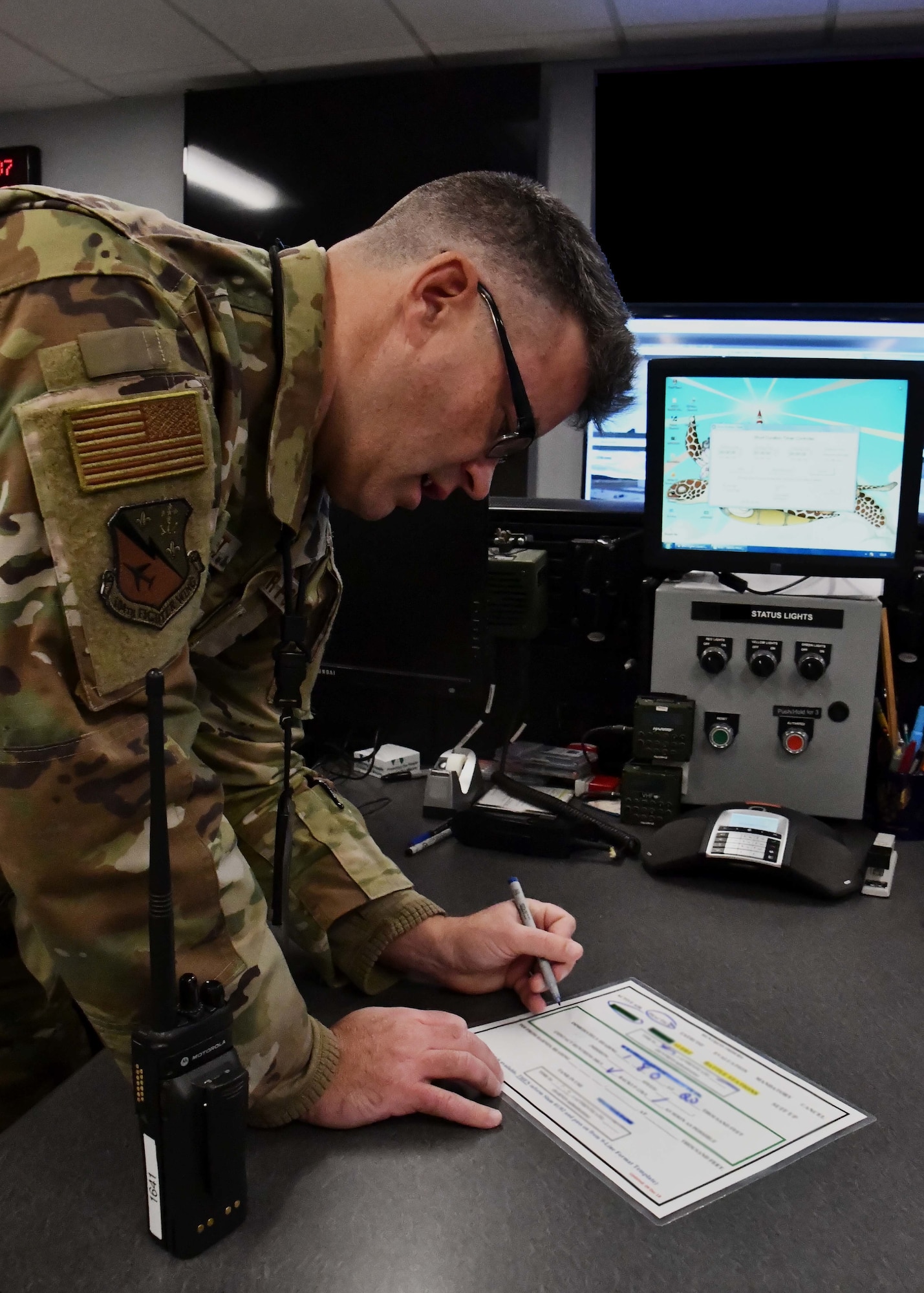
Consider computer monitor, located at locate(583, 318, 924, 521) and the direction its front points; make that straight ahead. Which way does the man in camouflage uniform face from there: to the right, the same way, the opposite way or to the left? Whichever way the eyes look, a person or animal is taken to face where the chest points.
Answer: to the left

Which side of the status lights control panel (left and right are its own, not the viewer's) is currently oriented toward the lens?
front

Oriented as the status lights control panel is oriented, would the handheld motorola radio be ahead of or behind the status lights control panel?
ahead

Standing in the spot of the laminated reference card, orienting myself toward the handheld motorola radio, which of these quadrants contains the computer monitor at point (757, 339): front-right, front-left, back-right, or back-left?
back-right

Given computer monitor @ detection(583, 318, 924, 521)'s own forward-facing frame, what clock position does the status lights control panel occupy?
The status lights control panel is roughly at 12 o'clock from the computer monitor.

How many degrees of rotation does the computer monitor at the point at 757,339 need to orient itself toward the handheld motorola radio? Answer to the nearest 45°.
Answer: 0° — it already faces it

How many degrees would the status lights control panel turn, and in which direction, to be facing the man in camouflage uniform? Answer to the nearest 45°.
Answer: approximately 45° to its right

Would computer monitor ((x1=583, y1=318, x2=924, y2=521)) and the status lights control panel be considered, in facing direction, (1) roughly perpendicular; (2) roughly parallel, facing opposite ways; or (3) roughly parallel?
roughly parallel

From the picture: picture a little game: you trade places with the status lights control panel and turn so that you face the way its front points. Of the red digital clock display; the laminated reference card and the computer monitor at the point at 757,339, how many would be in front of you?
1

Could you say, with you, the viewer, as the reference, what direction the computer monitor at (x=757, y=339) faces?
facing the viewer

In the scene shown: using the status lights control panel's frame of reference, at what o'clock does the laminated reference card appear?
The laminated reference card is roughly at 12 o'clock from the status lights control panel.

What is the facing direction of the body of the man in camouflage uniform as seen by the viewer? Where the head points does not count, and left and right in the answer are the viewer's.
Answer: facing to the right of the viewer

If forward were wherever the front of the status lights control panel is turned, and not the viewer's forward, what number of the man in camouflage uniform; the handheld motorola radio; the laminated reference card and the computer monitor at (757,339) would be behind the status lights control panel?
1

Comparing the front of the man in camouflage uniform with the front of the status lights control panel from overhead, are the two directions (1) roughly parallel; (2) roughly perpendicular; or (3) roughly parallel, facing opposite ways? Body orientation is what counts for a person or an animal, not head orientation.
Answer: roughly perpendicular
